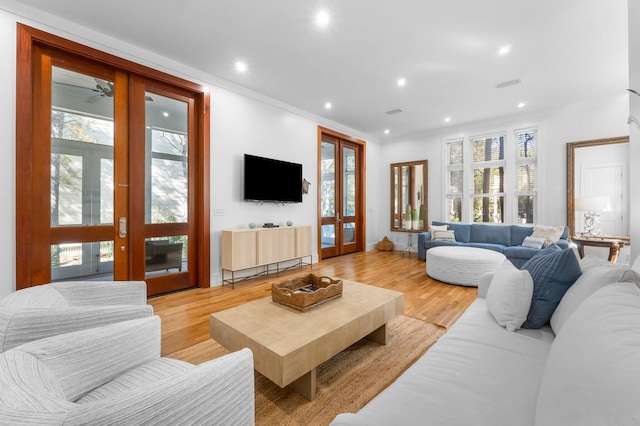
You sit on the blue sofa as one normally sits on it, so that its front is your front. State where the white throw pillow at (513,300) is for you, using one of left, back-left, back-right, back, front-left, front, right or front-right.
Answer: front

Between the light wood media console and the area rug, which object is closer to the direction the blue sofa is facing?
the area rug

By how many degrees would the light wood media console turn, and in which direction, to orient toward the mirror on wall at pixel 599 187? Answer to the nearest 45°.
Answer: approximately 45° to its left

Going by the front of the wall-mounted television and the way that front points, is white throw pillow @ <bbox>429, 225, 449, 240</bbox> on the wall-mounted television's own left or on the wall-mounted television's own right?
on the wall-mounted television's own left

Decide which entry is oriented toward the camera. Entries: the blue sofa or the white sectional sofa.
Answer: the blue sofa

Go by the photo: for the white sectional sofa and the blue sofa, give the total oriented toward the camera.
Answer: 1

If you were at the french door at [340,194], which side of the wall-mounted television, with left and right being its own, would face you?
left

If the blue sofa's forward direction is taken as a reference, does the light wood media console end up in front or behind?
in front

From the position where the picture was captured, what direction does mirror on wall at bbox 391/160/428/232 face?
facing the viewer and to the left of the viewer

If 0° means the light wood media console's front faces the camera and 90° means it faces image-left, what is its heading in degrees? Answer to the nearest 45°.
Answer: approximately 315°

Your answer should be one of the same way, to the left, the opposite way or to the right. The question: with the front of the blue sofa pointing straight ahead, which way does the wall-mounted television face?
to the left

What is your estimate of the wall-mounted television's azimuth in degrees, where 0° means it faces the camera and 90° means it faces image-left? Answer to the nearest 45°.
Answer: approximately 315°

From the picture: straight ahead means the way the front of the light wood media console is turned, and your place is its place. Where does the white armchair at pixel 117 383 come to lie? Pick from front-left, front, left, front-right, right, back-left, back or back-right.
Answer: front-right

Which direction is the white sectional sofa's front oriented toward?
to the viewer's left

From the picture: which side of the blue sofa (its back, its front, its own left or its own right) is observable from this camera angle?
front

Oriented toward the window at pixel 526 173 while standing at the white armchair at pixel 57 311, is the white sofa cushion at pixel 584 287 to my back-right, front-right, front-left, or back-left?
front-right

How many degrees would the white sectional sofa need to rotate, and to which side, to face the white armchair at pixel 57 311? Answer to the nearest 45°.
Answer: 0° — it already faces it

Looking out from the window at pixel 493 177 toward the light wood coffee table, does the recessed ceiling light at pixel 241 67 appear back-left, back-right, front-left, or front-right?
front-right
